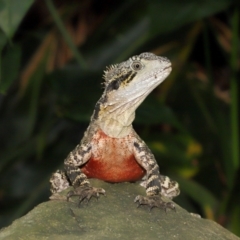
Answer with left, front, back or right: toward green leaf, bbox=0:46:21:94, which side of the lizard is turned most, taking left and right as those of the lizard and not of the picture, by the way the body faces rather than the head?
back

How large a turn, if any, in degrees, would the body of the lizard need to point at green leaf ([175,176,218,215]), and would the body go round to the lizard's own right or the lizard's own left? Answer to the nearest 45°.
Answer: approximately 135° to the lizard's own left

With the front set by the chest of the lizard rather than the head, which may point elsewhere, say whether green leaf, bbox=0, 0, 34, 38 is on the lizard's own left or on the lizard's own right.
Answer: on the lizard's own right

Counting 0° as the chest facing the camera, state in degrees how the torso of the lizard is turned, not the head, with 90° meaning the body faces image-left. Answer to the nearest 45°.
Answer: approximately 0°
